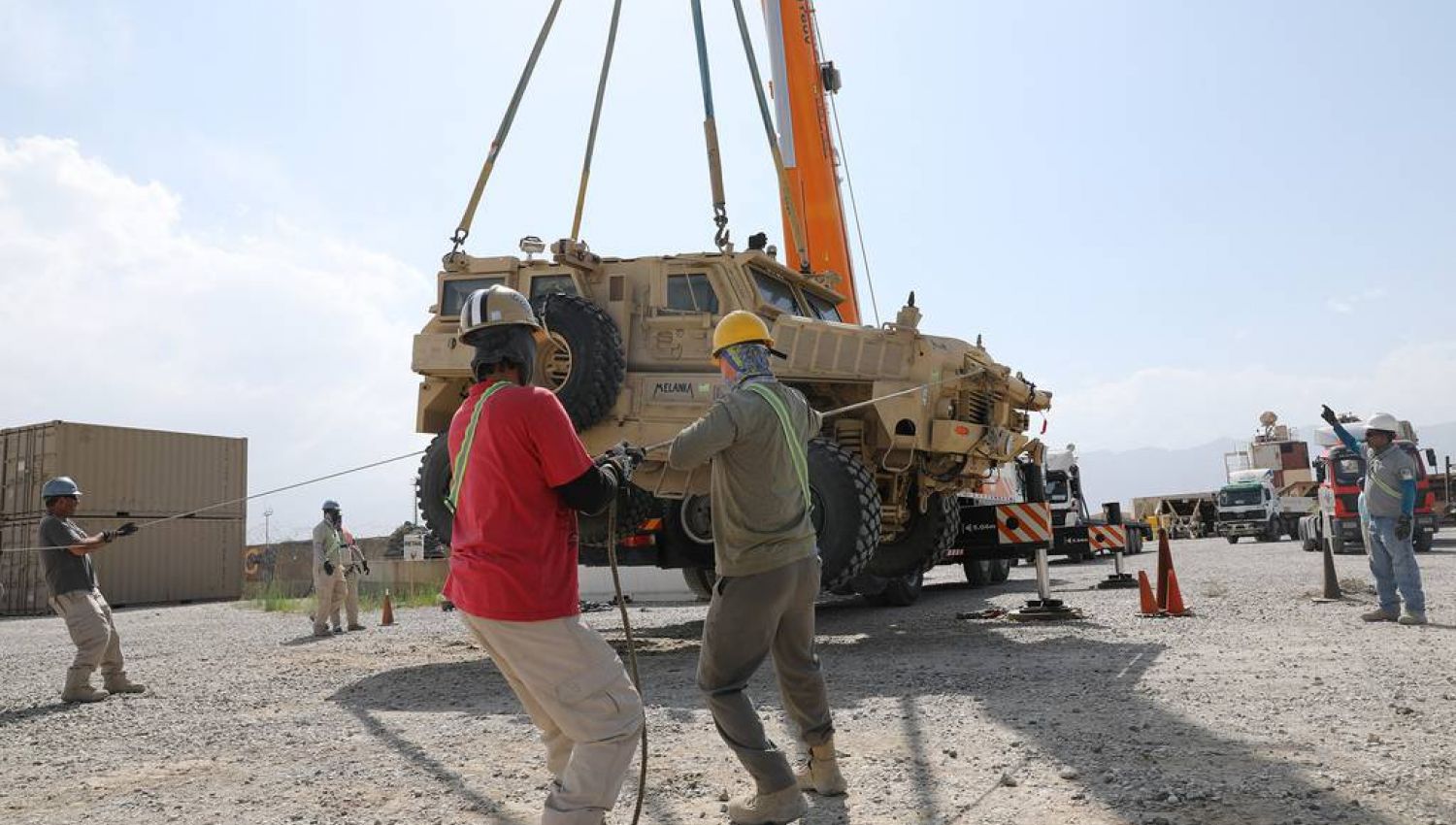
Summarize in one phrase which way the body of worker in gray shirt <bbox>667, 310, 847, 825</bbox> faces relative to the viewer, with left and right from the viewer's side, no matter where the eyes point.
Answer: facing away from the viewer and to the left of the viewer

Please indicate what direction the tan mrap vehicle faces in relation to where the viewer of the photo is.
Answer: facing the viewer and to the right of the viewer

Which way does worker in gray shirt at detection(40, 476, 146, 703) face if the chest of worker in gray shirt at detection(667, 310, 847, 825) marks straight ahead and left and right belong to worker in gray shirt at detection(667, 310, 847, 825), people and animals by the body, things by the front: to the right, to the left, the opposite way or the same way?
to the right

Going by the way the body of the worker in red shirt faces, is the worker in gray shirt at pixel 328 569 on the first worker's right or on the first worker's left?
on the first worker's left

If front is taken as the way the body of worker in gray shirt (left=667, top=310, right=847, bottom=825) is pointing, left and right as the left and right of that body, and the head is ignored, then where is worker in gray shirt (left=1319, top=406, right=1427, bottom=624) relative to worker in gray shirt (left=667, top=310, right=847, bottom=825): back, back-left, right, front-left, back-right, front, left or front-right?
right

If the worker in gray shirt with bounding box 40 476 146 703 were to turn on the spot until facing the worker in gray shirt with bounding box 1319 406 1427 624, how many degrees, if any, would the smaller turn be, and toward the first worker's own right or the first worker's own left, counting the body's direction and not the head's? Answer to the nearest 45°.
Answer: approximately 45° to the first worker's own right

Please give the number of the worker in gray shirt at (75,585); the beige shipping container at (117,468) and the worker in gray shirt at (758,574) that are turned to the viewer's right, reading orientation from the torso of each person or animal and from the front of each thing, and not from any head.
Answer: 1

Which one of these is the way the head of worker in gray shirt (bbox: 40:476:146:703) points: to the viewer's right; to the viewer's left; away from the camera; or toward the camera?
to the viewer's right

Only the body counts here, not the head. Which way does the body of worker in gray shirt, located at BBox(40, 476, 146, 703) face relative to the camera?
to the viewer's right

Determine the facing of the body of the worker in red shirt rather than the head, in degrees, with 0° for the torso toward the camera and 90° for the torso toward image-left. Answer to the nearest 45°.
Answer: approximately 225°

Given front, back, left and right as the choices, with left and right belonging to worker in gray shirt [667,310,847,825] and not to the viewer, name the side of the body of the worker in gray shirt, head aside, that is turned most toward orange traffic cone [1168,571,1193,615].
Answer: right

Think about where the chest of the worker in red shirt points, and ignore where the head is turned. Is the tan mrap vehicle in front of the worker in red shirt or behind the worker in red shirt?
in front

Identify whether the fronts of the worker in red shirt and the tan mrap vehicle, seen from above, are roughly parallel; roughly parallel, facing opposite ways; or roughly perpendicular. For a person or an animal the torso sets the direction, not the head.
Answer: roughly perpendicular
